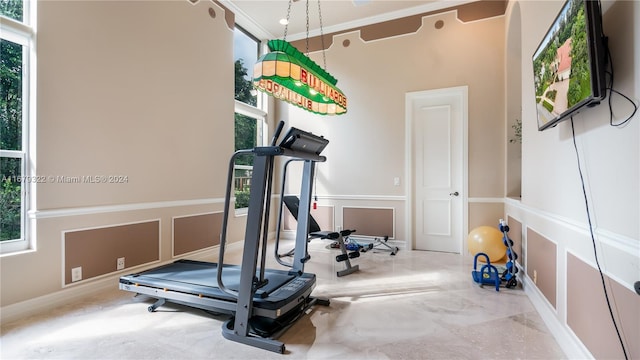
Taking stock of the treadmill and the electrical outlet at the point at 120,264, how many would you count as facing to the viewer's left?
0

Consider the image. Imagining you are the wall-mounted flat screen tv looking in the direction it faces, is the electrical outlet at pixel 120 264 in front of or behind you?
in front

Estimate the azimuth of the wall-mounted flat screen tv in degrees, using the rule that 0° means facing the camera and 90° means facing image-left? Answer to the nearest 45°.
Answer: approximately 45°

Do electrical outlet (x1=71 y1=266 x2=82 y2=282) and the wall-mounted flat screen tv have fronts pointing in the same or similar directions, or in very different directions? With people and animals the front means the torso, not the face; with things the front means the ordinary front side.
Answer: very different directions

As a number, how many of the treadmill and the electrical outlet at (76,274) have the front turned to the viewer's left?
0

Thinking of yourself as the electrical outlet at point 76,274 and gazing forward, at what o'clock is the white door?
The white door is roughly at 11 o'clock from the electrical outlet.

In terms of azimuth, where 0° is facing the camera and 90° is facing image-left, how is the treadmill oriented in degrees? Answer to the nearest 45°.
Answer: approximately 315°

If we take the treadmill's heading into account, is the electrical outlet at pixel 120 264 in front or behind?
behind

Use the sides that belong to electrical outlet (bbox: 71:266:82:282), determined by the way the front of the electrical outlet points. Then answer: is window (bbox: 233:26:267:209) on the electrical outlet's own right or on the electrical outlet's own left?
on the electrical outlet's own left

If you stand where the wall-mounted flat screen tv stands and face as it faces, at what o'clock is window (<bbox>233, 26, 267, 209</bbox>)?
The window is roughly at 2 o'clock from the wall-mounted flat screen tv.

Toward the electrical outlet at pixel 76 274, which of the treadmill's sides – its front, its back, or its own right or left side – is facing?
back

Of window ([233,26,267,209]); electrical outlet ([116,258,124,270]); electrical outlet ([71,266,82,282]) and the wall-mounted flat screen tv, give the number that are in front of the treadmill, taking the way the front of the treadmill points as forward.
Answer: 1

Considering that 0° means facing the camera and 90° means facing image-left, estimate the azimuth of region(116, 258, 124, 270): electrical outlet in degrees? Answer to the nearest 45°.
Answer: approximately 315°

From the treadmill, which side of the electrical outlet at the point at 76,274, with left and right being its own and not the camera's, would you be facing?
front
